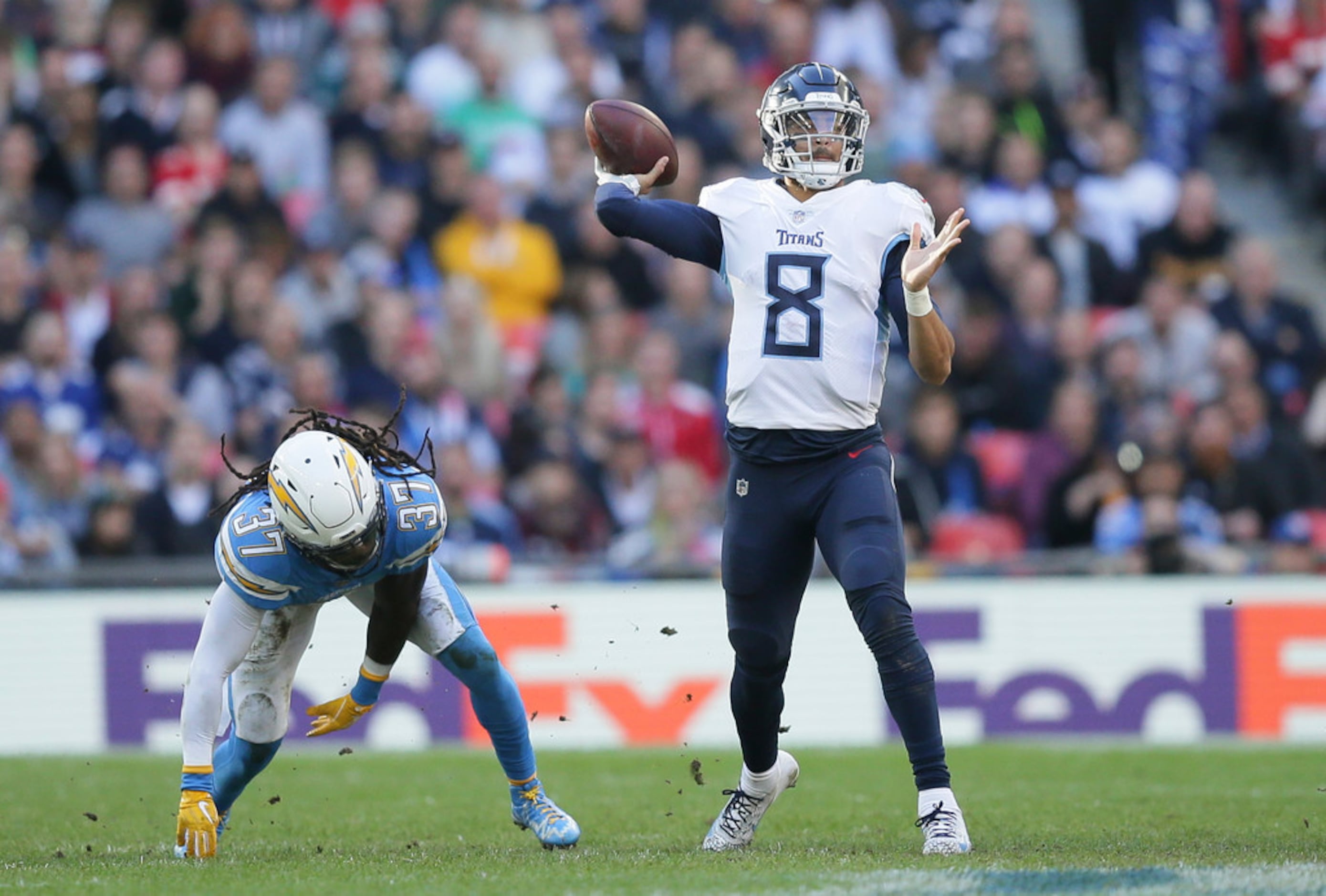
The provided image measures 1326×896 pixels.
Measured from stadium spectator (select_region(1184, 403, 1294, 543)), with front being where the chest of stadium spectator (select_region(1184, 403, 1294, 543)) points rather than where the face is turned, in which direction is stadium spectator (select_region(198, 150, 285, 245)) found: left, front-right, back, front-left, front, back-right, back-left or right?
right

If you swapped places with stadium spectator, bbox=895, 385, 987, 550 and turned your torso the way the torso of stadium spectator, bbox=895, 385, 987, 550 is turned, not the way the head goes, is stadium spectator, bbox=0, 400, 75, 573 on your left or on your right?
on your right

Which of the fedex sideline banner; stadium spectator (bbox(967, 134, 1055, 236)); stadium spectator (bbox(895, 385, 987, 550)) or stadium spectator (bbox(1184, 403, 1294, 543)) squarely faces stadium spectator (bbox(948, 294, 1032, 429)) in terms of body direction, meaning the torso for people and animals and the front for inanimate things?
stadium spectator (bbox(967, 134, 1055, 236))

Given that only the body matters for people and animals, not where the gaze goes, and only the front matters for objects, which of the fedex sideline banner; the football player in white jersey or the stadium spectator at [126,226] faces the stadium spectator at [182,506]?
the stadium spectator at [126,226]

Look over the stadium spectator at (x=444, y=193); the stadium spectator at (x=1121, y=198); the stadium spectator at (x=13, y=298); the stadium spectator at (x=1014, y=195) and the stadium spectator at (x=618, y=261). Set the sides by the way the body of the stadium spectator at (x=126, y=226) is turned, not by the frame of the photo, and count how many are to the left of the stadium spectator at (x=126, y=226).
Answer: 4

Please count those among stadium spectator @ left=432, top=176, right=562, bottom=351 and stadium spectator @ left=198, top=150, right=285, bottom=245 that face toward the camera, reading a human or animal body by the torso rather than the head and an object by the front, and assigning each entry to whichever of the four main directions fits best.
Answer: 2

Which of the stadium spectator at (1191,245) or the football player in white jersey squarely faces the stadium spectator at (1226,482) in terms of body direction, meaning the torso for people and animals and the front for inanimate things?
the stadium spectator at (1191,245)

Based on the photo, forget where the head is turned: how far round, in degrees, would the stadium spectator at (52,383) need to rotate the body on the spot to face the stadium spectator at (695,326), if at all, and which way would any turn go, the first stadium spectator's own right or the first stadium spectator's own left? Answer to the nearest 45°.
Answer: approximately 90° to the first stadium spectator's own left

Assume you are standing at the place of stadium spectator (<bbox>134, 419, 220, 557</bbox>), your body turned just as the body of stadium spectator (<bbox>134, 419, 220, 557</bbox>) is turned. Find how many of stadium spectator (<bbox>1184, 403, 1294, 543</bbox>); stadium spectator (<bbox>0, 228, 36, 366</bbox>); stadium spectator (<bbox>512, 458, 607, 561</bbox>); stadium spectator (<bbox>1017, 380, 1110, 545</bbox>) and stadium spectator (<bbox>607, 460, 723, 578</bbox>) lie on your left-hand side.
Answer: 4
